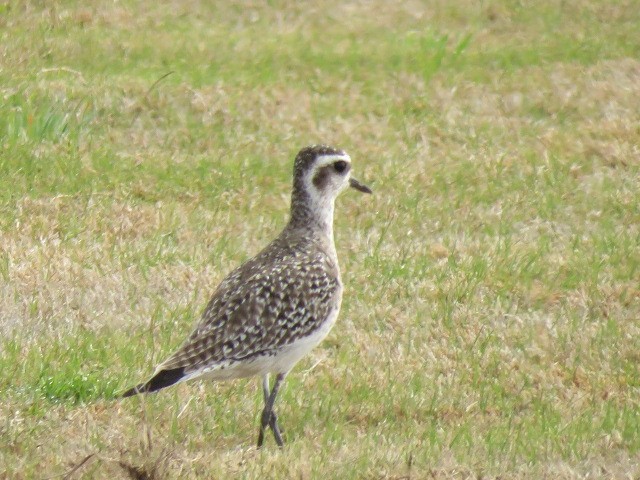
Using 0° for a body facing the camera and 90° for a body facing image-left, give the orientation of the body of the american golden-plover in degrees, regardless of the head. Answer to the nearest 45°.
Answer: approximately 270°
